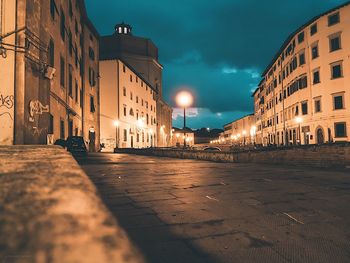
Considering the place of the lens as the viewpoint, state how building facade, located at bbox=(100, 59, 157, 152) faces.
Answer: facing the viewer and to the right of the viewer

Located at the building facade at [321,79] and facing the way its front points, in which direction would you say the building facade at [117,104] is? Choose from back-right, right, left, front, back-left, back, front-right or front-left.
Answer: front-right

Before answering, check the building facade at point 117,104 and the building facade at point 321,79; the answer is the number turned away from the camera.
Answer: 0

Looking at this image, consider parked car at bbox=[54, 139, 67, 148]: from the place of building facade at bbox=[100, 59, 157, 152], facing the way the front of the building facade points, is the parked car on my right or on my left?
on my right

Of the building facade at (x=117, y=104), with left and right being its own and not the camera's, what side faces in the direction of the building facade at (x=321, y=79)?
front

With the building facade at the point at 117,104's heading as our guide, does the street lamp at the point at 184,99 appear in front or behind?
in front

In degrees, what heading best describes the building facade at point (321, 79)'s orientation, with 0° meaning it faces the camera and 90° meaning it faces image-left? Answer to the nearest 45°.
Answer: approximately 45°
